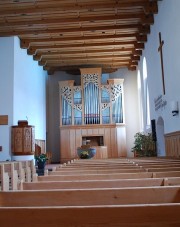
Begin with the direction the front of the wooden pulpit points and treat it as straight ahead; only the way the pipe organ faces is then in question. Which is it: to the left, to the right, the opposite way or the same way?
the same way

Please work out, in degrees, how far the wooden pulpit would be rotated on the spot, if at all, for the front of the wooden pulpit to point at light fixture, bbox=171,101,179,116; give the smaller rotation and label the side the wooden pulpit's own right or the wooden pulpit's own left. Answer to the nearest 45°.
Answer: approximately 45° to the wooden pulpit's own left

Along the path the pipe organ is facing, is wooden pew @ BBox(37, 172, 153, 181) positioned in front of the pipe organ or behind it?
in front

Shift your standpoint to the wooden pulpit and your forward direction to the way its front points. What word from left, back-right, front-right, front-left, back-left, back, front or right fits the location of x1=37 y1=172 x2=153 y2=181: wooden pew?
front

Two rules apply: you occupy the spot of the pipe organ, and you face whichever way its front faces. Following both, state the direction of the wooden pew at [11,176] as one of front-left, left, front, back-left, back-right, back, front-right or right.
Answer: front

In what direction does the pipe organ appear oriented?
toward the camera

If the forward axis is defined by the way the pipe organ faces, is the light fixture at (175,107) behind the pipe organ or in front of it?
in front

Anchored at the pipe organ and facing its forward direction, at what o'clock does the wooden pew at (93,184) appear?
The wooden pew is roughly at 12 o'clock from the pipe organ.

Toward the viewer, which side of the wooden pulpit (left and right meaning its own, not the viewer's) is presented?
front

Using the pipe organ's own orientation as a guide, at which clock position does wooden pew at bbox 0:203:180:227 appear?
The wooden pew is roughly at 12 o'clock from the pipe organ.

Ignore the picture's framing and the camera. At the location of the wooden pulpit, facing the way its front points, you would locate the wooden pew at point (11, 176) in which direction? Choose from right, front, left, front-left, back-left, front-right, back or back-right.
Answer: front
